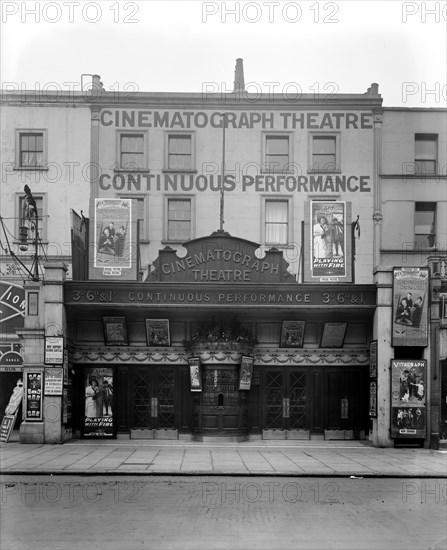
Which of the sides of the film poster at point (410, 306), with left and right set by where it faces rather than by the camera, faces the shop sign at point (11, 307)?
right

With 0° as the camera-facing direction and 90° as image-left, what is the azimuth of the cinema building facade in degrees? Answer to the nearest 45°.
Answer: approximately 0°

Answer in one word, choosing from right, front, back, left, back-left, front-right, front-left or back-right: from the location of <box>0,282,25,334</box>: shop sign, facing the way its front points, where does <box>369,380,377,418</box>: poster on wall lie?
front-left

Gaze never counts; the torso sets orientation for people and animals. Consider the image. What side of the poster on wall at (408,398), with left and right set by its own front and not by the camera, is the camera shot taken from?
front

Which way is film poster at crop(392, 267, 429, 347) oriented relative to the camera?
toward the camera

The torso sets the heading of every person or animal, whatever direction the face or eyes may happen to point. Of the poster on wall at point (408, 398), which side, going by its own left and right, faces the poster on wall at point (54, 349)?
right

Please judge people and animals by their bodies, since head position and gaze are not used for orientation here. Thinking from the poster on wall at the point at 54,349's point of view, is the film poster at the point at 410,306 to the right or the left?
on its left
